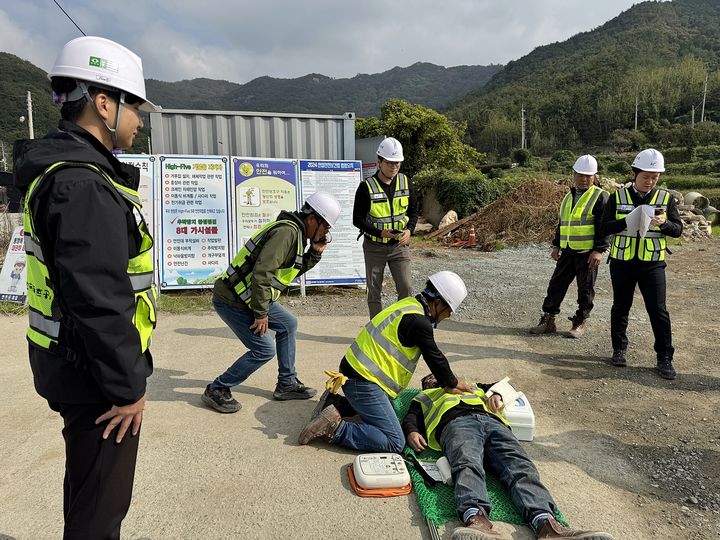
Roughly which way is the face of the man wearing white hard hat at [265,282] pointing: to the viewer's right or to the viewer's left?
to the viewer's right

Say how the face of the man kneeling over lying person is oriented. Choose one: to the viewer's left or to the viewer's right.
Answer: to the viewer's right

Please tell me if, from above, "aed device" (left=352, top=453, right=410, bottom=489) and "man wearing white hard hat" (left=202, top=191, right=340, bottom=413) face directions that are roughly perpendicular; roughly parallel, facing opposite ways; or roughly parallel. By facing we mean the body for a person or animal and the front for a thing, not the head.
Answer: roughly perpendicular

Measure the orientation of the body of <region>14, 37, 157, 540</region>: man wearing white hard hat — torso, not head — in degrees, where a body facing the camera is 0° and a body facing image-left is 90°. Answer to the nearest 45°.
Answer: approximately 270°

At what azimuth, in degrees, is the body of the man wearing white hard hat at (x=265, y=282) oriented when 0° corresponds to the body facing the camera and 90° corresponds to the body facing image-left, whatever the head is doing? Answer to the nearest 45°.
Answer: approximately 270°
